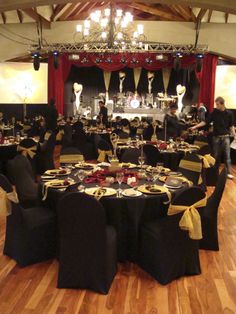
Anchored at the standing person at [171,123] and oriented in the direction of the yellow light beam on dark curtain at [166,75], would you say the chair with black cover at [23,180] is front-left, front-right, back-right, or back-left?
back-left

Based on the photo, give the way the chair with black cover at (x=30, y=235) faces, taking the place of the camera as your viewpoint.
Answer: facing away from the viewer and to the right of the viewer

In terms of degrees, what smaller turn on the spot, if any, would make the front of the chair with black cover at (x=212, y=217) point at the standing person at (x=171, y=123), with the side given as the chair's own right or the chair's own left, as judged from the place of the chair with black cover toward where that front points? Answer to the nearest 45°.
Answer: approximately 90° to the chair's own right

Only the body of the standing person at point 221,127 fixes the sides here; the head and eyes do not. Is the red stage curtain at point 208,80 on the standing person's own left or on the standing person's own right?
on the standing person's own right

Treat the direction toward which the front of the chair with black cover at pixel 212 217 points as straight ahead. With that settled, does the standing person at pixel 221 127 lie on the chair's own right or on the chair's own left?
on the chair's own right

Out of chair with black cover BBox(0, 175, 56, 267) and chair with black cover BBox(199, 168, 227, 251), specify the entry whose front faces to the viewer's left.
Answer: chair with black cover BBox(199, 168, 227, 251)

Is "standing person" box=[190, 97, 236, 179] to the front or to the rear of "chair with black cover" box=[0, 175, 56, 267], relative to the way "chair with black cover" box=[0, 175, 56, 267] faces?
to the front

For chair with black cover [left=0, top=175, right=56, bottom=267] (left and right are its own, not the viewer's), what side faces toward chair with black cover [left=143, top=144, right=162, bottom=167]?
front

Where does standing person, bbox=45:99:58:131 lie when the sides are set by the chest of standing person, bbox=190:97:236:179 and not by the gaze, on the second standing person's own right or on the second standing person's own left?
on the second standing person's own right

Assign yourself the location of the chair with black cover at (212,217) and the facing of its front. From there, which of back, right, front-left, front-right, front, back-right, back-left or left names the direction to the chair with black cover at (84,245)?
front-left

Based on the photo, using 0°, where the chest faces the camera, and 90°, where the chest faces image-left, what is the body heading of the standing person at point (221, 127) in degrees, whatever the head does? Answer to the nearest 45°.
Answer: approximately 45°

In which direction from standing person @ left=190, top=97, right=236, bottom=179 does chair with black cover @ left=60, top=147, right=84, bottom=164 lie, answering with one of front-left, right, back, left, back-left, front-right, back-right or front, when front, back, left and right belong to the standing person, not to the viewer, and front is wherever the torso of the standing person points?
front

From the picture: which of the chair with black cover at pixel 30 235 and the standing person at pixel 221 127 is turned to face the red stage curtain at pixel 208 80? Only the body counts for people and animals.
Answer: the chair with black cover

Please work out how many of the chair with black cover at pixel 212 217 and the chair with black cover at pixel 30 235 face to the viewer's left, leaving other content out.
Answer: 1

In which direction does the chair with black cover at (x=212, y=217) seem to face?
to the viewer's left
